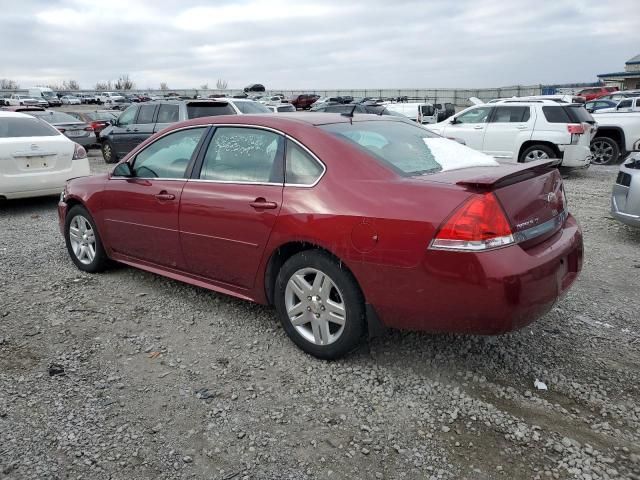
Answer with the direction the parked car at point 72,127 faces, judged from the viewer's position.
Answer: facing away from the viewer and to the left of the viewer

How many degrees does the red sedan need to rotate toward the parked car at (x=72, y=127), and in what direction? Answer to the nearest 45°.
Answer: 0° — it already faces it

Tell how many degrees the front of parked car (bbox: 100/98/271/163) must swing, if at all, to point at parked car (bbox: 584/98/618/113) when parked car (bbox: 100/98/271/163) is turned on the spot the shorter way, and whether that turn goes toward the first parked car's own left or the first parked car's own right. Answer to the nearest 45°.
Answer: approximately 135° to the first parked car's own right

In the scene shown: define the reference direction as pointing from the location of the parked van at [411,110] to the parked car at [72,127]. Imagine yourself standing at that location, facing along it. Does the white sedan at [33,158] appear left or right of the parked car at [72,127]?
left

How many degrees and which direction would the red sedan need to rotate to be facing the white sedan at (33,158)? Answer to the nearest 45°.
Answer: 0° — it already faces it

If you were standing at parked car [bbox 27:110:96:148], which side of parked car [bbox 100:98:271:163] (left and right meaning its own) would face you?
front

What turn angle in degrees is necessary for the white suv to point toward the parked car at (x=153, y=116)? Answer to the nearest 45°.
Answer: approximately 45° to its left

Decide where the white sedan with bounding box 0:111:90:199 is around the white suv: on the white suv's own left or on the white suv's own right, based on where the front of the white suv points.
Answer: on the white suv's own left

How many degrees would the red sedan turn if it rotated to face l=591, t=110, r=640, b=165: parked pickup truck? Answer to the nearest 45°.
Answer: approximately 90° to its right

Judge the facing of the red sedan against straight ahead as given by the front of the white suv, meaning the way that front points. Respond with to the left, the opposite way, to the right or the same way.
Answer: the same way
